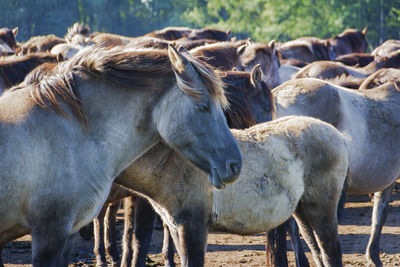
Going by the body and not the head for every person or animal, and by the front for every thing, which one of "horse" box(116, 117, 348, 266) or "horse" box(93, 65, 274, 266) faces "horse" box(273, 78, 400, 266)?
"horse" box(93, 65, 274, 266)

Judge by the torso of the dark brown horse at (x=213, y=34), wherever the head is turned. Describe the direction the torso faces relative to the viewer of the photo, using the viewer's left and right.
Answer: facing to the right of the viewer

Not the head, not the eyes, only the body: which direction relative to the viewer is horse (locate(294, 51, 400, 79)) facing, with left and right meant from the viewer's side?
facing to the right of the viewer

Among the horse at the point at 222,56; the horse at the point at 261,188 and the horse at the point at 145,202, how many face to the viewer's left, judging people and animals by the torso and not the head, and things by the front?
1

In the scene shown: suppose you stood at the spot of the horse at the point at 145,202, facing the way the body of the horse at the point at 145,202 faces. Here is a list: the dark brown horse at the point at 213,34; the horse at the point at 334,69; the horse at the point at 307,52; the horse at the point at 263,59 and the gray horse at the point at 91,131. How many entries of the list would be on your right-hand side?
1

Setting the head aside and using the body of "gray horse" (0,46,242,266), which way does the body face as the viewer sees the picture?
to the viewer's right

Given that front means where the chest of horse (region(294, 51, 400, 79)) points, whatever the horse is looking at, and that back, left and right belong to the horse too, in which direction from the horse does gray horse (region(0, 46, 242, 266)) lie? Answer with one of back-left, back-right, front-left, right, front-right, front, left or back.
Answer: right

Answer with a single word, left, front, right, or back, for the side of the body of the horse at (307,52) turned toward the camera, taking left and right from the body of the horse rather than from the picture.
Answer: right

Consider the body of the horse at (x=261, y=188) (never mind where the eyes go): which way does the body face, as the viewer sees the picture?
to the viewer's left

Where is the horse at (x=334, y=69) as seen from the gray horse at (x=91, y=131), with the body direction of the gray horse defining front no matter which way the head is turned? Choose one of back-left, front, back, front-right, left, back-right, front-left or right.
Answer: front-left

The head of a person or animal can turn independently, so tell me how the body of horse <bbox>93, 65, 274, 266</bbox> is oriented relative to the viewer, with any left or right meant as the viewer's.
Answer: facing to the right of the viewer

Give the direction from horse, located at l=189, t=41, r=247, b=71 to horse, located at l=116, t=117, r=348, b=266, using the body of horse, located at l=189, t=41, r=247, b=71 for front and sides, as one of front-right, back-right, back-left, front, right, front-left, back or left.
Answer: right
